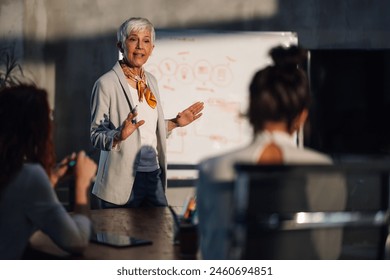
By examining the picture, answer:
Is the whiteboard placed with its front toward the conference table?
yes

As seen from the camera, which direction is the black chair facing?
away from the camera

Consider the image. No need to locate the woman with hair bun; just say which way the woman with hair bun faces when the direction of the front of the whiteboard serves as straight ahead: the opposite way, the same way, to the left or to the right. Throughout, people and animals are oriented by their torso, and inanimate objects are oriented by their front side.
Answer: the opposite way

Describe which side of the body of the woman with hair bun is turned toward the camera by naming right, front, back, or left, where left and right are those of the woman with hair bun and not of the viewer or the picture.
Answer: back

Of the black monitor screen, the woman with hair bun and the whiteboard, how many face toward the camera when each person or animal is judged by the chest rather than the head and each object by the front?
2

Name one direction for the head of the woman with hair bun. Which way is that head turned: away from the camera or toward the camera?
away from the camera

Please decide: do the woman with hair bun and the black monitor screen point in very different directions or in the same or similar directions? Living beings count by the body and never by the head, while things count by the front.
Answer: very different directions
